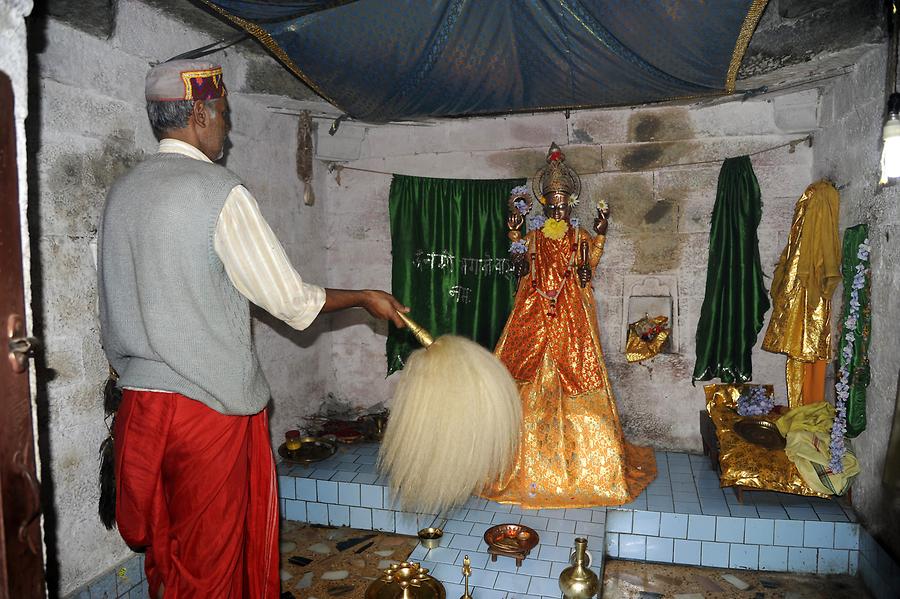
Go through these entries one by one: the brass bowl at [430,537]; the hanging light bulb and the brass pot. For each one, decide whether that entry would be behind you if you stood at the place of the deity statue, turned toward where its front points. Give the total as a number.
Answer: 0

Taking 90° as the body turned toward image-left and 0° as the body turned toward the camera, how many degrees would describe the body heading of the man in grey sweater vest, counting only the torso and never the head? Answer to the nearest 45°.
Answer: approximately 225°

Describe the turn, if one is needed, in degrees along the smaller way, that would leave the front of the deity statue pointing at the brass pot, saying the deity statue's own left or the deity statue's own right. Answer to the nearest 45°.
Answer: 0° — it already faces it

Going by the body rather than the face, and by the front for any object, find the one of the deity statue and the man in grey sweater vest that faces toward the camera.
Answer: the deity statue

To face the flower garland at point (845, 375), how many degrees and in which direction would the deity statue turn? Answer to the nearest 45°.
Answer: approximately 90° to its left

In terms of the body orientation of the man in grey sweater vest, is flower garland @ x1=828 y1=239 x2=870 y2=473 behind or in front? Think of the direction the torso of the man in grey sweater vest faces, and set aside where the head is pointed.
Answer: in front

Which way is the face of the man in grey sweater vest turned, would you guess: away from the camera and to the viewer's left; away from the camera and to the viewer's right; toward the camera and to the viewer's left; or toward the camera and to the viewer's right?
away from the camera and to the viewer's right

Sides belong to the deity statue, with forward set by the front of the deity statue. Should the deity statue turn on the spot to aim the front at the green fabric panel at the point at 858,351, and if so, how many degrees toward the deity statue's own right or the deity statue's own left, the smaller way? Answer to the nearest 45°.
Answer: approximately 90° to the deity statue's own left

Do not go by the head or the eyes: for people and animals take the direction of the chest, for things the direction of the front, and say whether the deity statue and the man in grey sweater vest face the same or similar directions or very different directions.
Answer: very different directions

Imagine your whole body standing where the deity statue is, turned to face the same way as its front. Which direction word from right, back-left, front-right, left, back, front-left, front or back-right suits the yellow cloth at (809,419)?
left

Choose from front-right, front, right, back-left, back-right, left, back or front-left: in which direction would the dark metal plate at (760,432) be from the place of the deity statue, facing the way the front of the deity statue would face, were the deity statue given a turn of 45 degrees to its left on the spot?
front-left

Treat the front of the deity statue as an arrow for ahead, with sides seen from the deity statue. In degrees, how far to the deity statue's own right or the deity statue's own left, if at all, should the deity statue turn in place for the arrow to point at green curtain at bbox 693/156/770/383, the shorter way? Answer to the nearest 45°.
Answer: approximately 135° to the deity statue's own left

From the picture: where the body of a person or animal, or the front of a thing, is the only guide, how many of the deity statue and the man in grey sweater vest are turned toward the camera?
1

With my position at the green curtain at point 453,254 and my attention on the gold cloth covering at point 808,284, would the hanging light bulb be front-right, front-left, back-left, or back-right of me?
front-right

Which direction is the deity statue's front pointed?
toward the camera

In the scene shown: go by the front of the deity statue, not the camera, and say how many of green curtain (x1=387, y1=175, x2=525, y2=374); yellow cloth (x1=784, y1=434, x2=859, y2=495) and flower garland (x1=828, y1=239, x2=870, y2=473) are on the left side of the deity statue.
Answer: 2

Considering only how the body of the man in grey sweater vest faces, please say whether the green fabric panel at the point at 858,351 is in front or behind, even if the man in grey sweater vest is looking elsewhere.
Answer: in front
